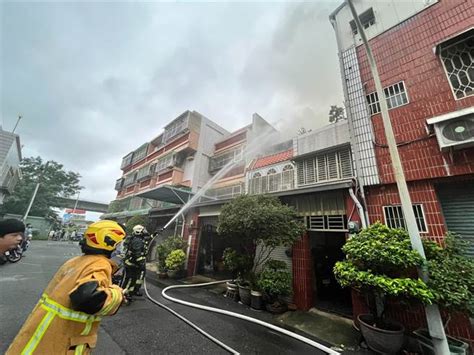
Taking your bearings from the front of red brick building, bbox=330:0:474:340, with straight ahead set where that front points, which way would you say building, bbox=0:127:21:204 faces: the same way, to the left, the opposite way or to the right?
the opposite way

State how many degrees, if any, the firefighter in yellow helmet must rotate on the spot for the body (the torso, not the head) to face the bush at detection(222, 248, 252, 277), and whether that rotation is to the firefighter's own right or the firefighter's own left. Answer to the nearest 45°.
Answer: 0° — they already face it

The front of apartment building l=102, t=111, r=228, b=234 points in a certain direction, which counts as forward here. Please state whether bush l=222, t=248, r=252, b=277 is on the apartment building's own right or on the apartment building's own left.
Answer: on the apartment building's own left

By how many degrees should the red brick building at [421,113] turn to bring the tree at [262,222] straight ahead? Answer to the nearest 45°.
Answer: approximately 45° to its right

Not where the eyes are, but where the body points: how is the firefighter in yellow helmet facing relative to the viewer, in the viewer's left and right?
facing away from the viewer and to the right of the viewer

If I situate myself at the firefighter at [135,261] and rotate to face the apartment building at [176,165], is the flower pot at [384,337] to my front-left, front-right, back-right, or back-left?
back-right

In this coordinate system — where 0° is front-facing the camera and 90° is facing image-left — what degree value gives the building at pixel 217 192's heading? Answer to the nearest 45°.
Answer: approximately 45°

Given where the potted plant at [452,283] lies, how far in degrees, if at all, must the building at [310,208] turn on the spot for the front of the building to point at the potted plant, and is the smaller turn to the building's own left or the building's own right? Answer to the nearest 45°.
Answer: approximately 90° to the building's own left

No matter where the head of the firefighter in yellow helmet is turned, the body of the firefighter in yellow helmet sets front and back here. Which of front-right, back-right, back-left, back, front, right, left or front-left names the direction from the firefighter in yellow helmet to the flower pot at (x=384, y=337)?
front-right

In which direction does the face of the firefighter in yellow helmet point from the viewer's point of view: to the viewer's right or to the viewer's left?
to the viewer's right

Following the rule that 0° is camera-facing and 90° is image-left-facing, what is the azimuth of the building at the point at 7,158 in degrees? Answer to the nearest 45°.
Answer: approximately 315°
